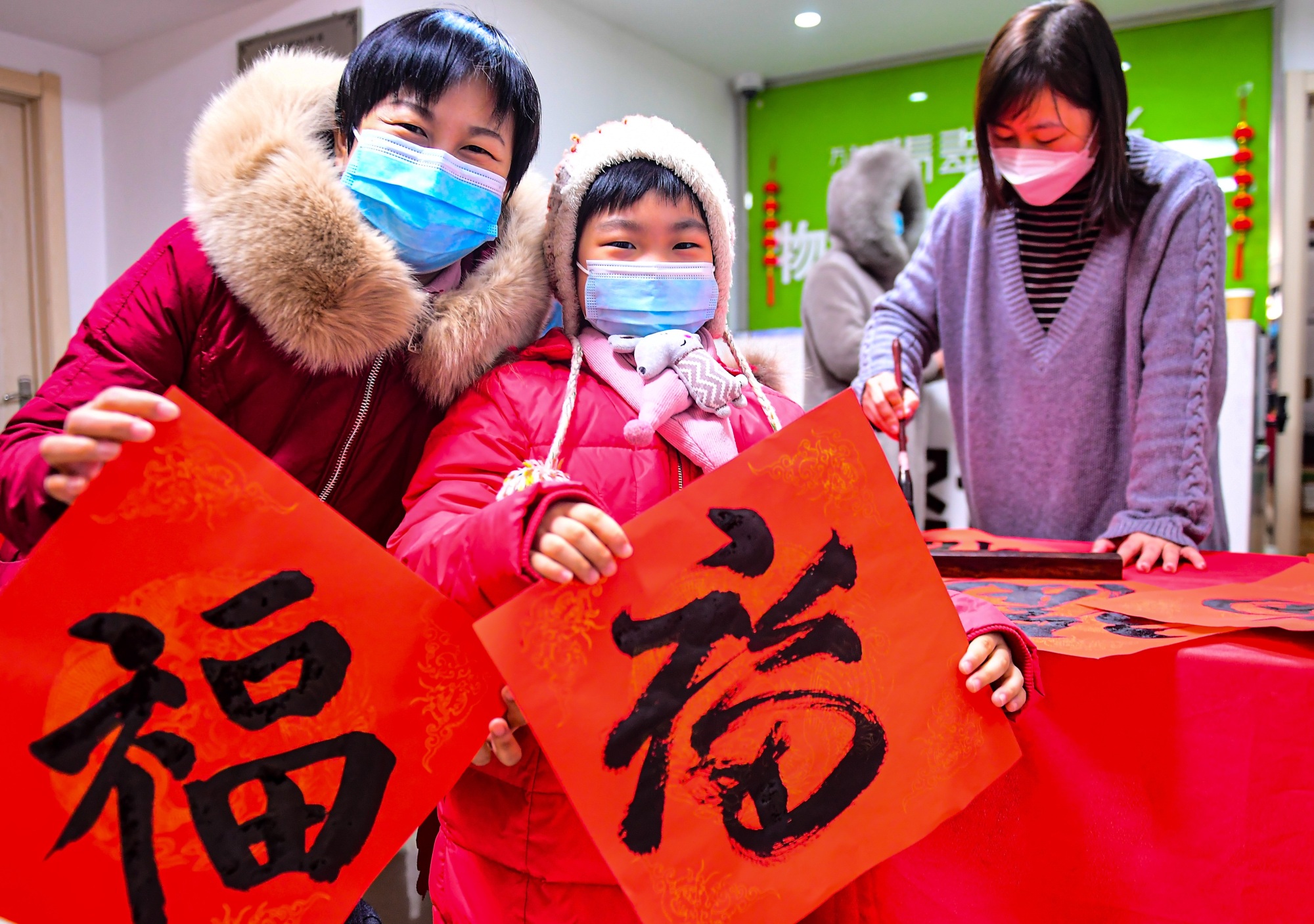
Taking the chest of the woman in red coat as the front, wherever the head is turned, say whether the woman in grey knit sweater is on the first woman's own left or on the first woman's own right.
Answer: on the first woman's own left

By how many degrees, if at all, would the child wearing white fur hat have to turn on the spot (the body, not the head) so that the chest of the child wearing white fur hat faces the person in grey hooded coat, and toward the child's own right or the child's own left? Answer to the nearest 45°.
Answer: approximately 180°

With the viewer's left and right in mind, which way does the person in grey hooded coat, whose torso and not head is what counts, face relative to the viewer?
facing to the right of the viewer

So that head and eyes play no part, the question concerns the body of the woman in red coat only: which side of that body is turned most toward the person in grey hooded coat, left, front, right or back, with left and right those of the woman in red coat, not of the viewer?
left

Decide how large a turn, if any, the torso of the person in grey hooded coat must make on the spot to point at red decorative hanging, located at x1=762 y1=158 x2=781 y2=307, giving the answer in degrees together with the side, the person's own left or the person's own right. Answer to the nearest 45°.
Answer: approximately 90° to the person's own left

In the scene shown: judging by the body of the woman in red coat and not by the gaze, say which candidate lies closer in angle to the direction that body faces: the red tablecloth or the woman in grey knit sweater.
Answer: the red tablecloth

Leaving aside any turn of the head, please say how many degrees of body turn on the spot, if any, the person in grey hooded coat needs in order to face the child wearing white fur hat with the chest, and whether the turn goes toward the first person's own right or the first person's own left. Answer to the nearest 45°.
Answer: approximately 90° to the first person's own right
